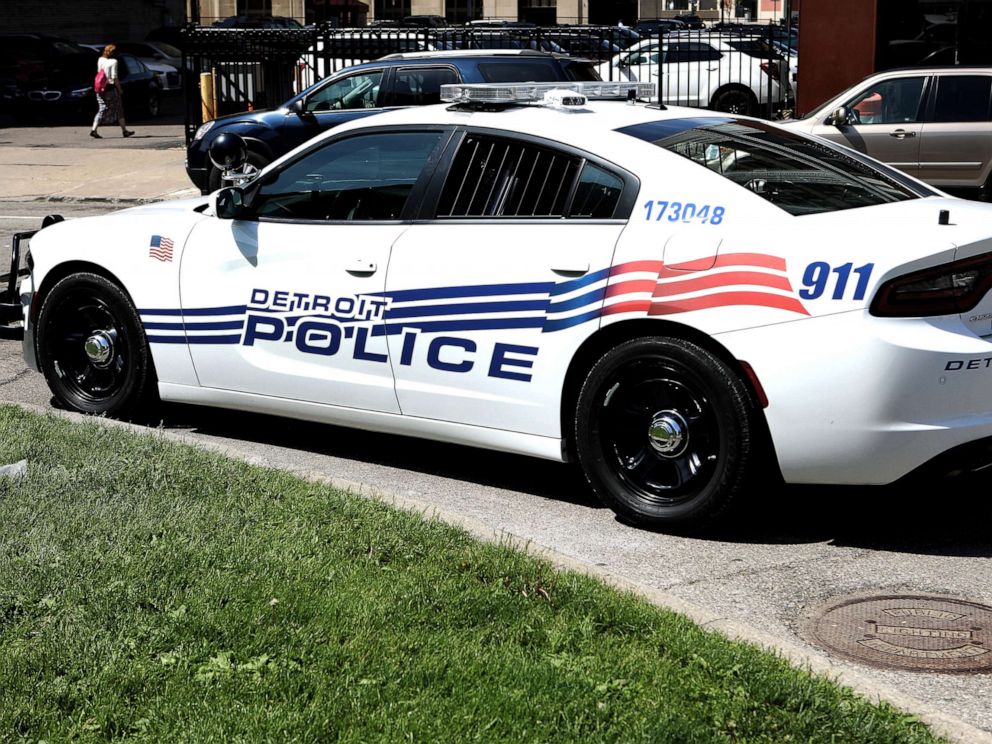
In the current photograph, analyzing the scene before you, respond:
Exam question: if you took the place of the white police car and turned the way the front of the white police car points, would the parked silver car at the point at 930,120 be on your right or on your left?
on your right

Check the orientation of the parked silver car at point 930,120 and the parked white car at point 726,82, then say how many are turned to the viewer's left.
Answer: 2

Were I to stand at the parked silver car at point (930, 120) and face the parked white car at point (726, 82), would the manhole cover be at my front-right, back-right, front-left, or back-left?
back-left

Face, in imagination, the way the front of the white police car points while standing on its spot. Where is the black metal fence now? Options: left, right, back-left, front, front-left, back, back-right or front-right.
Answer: front-right

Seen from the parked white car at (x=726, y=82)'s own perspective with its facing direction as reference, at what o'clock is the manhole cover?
The manhole cover is roughly at 9 o'clock from the parked white car.

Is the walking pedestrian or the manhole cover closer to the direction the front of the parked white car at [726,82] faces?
the walking pedestrian

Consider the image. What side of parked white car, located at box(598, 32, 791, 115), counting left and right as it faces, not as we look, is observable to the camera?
left

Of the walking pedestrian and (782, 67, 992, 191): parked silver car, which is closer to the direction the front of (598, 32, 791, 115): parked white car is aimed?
the walking pedestrian

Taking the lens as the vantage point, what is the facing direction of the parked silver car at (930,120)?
facing to the left of the viewer

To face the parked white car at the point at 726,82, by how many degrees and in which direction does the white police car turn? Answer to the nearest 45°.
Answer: approximately 45° to its right

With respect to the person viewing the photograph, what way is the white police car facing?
facing away from the viewer and to the left of the viewer
